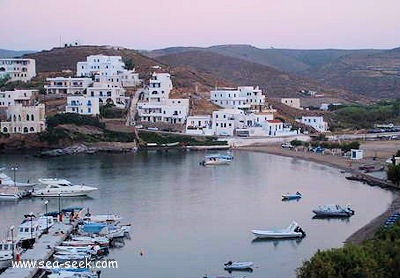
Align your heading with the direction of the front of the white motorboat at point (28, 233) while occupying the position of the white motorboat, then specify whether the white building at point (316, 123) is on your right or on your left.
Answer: on your left

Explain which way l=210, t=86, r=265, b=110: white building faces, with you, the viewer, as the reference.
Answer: facing the viewer

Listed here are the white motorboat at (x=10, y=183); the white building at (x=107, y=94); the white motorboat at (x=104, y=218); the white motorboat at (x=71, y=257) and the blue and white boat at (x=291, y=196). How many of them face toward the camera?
1

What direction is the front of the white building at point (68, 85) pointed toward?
toward the camera

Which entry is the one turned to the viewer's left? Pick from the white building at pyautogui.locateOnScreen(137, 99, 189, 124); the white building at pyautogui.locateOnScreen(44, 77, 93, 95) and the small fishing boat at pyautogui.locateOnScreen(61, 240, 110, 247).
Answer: the small fishing boat

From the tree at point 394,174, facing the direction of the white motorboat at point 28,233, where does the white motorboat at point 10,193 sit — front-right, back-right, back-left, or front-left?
front-right

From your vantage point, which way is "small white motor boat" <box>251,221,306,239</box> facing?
to the viewer's left

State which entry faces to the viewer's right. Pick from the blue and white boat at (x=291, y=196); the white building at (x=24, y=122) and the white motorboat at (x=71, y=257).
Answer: the blue and white boat

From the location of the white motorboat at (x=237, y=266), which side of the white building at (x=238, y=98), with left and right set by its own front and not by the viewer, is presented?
front

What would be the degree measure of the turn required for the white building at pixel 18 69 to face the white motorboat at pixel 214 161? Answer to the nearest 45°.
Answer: approximately 45° to its left

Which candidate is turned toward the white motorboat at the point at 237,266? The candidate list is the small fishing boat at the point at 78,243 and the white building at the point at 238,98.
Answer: the white building

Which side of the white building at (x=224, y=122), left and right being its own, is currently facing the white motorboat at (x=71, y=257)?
front

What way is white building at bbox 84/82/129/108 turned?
toward the camera

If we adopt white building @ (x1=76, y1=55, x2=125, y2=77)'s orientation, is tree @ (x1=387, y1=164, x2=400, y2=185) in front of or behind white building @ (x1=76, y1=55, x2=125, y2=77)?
in front

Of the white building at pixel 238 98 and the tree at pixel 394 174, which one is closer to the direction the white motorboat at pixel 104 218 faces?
the tree

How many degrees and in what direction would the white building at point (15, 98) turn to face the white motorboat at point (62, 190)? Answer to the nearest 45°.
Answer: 0° — it already faces it
